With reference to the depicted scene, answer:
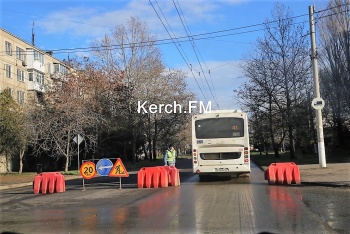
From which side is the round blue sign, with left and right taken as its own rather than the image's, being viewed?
front

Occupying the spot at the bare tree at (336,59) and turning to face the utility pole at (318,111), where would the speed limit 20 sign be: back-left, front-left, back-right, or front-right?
front-right

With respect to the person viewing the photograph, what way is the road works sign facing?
facing the viewer

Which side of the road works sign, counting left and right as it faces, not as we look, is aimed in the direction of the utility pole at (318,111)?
left

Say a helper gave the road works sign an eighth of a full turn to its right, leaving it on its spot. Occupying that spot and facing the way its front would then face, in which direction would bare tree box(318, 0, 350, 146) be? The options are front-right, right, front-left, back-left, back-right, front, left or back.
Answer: back

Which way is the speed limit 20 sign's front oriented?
toward the camera

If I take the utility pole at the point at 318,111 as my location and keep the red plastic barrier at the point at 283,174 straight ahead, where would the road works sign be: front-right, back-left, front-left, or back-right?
front-right

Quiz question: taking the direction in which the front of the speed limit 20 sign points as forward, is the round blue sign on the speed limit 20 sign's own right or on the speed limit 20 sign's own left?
on the speed limit 20 sign's own left
